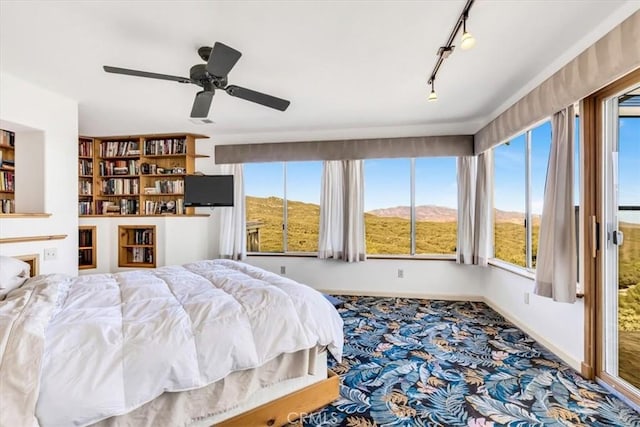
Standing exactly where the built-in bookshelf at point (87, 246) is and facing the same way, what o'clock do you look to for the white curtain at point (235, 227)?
The white curtain is roughly at 10 o'clock from the built-in bookshelf.

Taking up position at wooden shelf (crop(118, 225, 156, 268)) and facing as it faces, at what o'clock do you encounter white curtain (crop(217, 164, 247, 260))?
The white curtain is roughly at 10 o'clock from the wooden shelf.

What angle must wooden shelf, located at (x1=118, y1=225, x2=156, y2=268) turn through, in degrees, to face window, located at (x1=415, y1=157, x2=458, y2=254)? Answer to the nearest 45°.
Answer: approximately 45° to its left

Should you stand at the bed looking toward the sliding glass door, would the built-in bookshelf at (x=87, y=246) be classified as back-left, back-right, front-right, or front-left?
back-left

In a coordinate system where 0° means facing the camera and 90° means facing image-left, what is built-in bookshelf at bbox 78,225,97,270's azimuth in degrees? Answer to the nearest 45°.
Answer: approximately 0°

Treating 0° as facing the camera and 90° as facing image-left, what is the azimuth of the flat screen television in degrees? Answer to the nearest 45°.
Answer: approximately 0°

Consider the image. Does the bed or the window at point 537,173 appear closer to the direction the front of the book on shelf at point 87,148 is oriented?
the bed
